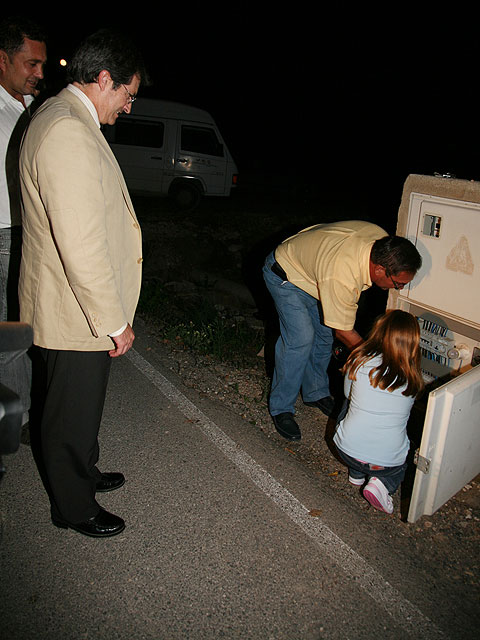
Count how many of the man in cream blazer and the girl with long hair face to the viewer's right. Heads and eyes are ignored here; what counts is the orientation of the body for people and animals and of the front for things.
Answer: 1

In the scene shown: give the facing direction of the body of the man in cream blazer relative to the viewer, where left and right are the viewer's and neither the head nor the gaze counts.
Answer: facing to the right of the viewer

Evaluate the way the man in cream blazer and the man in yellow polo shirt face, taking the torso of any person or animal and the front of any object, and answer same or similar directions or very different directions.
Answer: same or similar directions

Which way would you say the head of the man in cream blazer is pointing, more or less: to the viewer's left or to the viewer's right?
to the viewer's right

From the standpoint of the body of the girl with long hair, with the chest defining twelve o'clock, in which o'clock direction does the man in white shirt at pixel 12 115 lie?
The man in white shirt is roughly at 9 o'clock from the girl with long hair.

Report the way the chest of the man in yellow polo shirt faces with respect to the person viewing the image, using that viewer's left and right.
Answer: facing to the right of the viewer

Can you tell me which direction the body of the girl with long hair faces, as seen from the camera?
away from the camera

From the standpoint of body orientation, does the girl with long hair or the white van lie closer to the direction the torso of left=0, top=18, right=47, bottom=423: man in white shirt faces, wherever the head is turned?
the girl with long hair

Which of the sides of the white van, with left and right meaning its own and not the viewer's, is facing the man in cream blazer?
right

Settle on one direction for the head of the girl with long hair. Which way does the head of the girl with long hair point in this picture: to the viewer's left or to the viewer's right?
to the viewer's right

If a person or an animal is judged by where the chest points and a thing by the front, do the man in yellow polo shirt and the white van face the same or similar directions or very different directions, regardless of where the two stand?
same or similar directions

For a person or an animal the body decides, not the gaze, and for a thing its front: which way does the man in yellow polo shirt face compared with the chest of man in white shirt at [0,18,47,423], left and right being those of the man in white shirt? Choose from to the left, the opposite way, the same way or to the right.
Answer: the same way

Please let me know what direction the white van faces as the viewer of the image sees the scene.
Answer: facing to the right of the viewer

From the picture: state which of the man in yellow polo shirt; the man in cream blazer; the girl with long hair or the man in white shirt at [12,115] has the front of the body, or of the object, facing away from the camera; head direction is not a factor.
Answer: the girl with long hair

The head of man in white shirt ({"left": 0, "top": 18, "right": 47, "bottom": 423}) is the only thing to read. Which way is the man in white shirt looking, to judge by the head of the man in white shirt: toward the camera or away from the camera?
toward the camera
